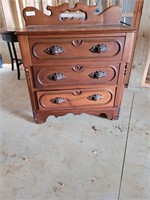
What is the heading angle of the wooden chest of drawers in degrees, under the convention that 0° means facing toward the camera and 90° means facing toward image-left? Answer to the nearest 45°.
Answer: approximately 0°
